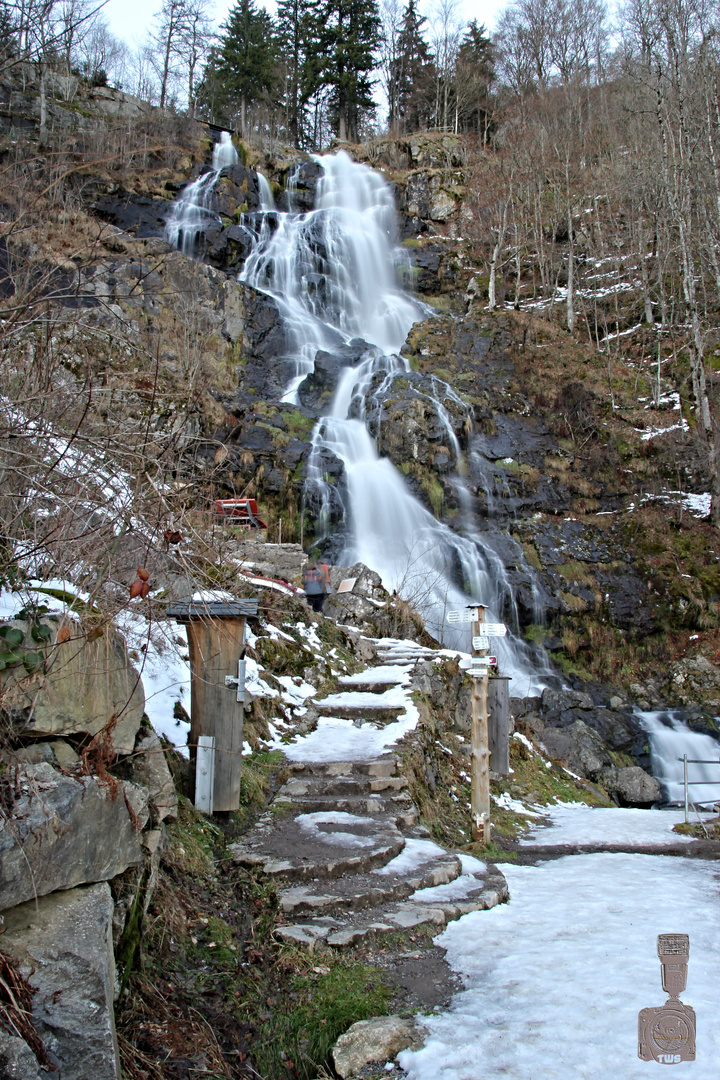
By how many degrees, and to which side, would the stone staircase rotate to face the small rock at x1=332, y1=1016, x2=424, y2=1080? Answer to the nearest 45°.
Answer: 0° — it already faces it

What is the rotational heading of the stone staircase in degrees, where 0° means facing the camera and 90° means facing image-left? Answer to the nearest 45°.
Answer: approximately 0°

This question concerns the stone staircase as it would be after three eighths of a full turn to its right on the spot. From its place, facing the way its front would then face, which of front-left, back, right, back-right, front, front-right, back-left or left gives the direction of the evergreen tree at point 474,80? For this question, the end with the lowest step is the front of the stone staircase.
front-right

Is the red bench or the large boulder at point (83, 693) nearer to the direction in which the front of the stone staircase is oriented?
the large boulder

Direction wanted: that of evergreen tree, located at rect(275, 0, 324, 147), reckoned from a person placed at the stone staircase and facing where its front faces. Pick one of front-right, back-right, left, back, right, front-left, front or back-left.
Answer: back

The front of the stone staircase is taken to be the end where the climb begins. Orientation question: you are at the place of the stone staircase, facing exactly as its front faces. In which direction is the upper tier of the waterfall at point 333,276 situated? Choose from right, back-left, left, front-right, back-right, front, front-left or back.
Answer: back

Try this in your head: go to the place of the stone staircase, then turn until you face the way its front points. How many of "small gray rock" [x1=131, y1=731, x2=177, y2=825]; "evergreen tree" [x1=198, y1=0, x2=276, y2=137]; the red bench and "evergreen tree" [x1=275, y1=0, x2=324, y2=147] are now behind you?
3

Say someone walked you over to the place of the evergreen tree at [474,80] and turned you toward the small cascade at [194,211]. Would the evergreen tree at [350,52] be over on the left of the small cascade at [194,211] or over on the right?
right

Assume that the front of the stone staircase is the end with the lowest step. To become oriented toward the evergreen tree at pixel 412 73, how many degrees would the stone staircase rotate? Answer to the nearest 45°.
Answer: approximately 180°

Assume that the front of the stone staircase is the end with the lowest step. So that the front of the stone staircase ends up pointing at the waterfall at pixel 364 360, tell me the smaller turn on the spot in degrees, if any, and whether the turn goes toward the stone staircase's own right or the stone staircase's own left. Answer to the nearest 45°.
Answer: approximately 180°

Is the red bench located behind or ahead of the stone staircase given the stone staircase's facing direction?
behind

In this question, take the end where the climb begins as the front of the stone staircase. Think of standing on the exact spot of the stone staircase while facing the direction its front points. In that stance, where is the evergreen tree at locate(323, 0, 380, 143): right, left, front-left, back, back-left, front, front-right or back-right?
back
